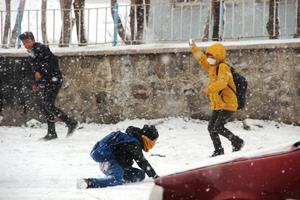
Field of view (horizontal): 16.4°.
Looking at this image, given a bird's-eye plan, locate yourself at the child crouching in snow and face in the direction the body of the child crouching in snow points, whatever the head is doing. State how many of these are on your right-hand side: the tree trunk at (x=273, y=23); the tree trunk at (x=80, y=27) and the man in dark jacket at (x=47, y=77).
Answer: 0

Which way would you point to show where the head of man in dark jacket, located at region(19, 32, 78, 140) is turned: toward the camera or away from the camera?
toward the camera

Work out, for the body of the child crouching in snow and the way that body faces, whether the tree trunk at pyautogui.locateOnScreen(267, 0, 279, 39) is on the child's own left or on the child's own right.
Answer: on the child's own left

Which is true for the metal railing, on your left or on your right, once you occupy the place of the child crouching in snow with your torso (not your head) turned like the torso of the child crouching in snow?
on your left

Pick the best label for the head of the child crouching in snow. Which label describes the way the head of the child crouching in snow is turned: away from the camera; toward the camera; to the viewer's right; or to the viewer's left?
to the viewer's right

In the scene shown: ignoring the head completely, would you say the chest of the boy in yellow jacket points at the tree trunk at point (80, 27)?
no

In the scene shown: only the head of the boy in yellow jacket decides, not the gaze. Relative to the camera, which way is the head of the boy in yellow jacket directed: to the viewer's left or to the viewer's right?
to the viewer's left

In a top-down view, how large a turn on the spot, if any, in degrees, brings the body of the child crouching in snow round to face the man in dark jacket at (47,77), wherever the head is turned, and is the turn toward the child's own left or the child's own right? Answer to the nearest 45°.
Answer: approximately 90° to the child's own left

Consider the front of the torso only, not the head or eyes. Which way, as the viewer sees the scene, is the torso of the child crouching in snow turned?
to the viewer's right
